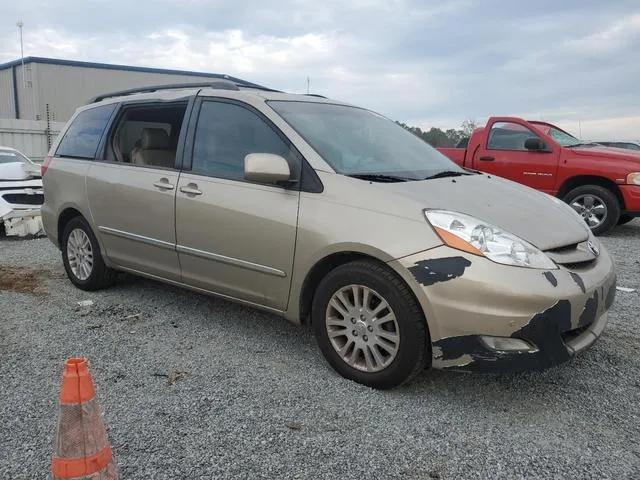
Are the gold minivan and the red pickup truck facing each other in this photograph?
no

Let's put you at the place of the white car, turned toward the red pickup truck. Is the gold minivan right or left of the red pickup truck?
right

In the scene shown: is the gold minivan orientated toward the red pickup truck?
no

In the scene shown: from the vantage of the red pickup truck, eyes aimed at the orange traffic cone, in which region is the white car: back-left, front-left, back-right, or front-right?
front-right

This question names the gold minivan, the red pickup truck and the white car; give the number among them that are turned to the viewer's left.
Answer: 0

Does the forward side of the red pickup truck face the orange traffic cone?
no

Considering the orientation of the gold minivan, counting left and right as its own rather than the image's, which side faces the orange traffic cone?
right

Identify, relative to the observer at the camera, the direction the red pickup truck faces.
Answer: facing the viewer and to the right of the viewer

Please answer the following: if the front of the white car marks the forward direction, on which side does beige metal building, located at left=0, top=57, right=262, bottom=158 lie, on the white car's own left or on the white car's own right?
on the white car's own left

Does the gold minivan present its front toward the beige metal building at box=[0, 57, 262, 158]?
no

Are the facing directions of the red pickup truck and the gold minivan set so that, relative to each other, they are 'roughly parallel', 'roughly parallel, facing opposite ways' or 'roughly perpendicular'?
roughly parallel

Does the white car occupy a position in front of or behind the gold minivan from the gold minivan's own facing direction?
behind

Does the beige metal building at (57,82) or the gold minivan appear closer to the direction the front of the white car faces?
the gold minivan
